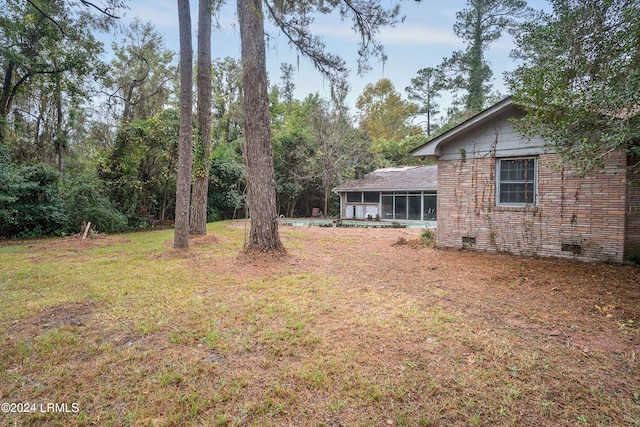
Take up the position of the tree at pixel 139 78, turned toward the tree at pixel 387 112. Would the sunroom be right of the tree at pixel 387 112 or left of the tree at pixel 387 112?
right

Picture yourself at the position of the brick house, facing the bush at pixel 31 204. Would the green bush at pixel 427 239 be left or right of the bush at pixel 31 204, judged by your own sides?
right
